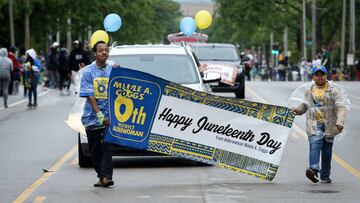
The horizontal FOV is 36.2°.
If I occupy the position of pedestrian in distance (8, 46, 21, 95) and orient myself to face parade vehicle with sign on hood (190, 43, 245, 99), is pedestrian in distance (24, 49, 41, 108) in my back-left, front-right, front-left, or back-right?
front-right

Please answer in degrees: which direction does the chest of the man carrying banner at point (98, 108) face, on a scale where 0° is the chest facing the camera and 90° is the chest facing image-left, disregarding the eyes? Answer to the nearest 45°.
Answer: approximately 315°

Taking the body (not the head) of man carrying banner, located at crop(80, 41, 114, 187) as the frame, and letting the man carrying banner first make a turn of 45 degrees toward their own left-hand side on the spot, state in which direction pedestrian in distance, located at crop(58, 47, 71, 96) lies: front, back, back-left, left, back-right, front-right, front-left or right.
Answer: left

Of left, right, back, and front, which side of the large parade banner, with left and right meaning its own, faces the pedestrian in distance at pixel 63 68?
back

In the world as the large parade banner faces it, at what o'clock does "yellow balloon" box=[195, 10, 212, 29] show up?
The yellow balloon is roughly at 6 o'clock from the large parade banner.

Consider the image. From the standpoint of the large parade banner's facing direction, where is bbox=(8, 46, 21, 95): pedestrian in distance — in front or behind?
behind

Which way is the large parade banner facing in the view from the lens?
facing the viewer

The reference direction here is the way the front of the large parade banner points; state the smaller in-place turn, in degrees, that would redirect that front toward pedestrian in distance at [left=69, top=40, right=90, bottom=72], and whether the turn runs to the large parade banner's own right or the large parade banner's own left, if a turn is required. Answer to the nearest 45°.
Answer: approximately 180°
